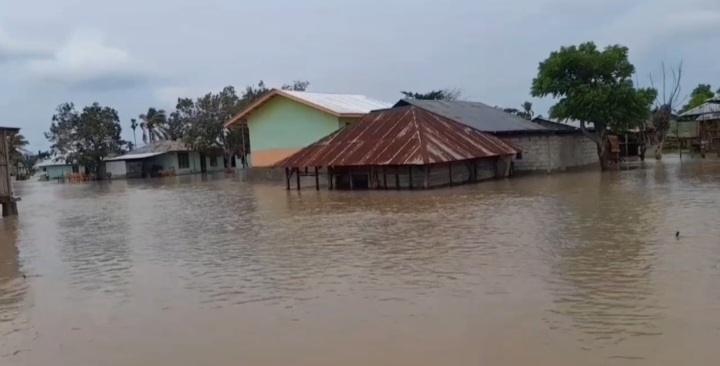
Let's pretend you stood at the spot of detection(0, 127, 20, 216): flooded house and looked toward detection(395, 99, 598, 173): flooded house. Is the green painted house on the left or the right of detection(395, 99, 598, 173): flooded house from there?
left

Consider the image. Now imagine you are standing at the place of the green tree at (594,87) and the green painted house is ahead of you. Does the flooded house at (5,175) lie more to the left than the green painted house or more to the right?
left
